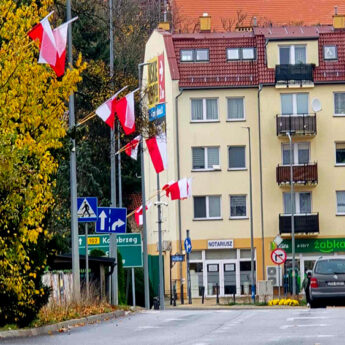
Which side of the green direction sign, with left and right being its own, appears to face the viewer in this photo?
front

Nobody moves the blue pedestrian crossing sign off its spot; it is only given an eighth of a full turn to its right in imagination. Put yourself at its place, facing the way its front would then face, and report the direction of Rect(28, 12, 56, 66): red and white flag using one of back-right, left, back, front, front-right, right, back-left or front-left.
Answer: front-left

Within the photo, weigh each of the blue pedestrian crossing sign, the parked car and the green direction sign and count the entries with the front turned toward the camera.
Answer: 2

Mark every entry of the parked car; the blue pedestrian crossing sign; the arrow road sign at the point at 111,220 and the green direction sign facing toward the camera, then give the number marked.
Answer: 3

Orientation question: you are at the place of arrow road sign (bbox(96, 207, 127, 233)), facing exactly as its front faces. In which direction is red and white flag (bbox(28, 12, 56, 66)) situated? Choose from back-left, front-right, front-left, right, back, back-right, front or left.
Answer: front

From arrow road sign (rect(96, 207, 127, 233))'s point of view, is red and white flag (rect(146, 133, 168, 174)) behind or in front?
behind

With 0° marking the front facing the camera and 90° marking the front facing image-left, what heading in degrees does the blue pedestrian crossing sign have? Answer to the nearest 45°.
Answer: approximately 0°

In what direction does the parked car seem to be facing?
away from the camera
